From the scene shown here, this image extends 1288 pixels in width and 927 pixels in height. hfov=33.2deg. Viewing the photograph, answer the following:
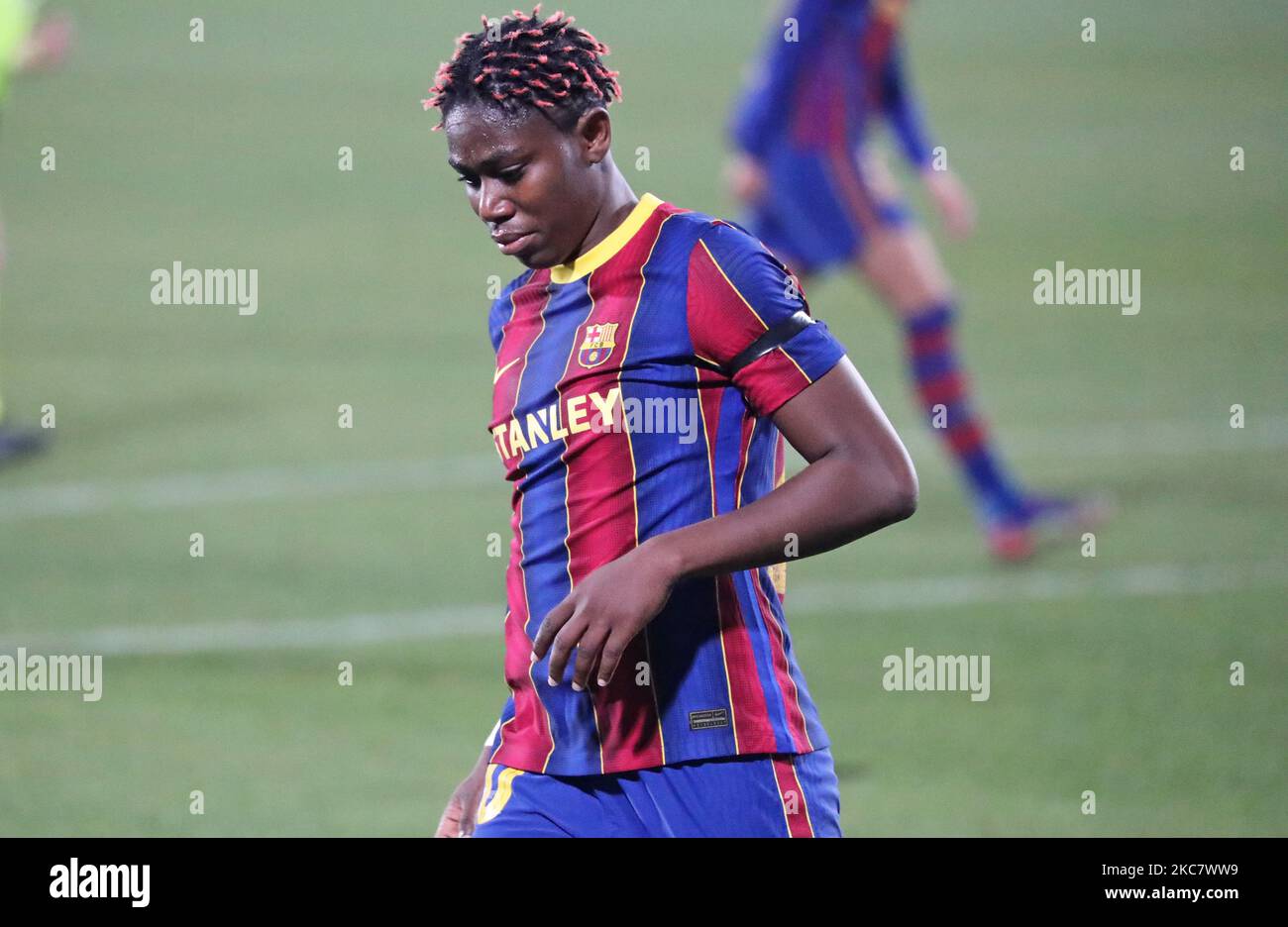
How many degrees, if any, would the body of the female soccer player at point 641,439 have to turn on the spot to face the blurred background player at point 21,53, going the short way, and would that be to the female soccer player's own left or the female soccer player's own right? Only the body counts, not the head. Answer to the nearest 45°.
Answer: approximately 90° to the female soccer player's own right

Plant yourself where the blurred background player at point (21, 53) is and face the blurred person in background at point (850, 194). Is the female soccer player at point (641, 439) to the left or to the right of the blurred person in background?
right

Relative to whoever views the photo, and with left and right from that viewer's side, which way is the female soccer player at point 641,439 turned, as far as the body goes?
facing the viewer and to the left of the viewer

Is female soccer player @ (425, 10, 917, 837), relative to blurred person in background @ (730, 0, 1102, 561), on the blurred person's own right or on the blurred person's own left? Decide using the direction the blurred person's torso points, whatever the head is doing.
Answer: on the blurred person's own right

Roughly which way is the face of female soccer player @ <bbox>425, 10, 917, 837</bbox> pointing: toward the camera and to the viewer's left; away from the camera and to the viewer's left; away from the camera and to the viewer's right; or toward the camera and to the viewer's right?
toward the camera and to the viewer's left
